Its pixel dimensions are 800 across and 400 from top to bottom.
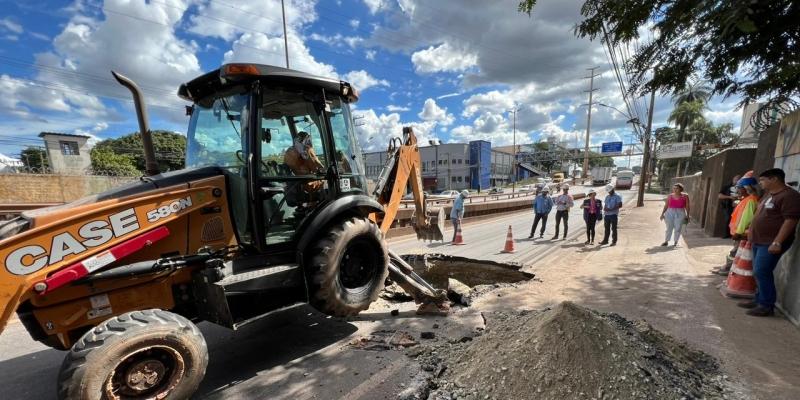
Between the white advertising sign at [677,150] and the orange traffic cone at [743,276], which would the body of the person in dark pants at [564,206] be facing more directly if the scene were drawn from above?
the orange traffic cone

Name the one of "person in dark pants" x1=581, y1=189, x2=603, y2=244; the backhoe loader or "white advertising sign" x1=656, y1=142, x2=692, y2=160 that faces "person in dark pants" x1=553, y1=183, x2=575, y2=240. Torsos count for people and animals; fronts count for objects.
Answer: the white advertising sign

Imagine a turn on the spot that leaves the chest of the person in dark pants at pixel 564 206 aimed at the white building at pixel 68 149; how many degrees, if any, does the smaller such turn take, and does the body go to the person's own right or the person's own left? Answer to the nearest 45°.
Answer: approximately 90° to the person's own right

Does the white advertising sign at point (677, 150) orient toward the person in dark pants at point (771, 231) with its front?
yes

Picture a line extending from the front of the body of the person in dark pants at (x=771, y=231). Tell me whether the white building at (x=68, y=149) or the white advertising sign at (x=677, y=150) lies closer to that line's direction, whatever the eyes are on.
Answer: the white building

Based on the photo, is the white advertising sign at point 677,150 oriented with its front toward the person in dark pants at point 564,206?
yes

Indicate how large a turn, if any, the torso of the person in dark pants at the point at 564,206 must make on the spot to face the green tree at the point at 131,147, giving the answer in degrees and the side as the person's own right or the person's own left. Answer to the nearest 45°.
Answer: approximately 90° to the person's own right

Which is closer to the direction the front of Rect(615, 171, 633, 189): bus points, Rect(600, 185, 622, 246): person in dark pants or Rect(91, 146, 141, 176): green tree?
the person in dark pants

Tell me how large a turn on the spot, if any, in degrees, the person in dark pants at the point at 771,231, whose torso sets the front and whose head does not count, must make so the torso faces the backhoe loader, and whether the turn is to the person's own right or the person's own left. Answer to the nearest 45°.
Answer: approximately 45° to the person's own left

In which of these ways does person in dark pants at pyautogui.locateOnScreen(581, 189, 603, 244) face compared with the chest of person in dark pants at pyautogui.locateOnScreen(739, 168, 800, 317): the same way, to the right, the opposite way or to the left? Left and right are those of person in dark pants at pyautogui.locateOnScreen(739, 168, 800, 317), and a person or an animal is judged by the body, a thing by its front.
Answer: to the left

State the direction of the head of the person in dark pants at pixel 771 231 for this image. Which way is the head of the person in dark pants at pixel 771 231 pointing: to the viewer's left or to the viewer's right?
to the viewer's left

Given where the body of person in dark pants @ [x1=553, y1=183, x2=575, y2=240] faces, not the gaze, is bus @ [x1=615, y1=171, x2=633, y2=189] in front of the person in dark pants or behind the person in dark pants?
behind
